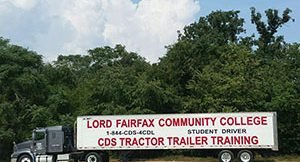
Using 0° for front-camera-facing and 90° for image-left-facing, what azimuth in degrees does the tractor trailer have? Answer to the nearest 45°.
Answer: approximately 90°
